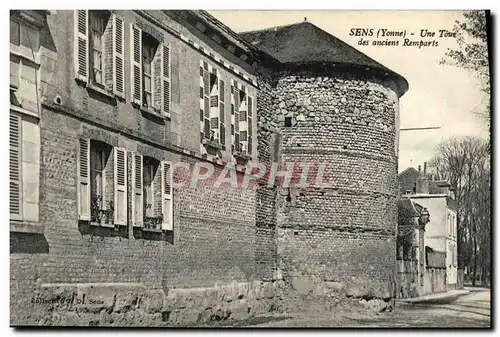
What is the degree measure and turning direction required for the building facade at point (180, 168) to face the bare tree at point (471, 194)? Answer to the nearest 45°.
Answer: approximately 45° to its left

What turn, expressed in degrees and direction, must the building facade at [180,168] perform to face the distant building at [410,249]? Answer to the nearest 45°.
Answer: approximately 90° to its left

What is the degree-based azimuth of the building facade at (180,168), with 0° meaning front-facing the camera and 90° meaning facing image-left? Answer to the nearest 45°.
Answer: approximately 315°
